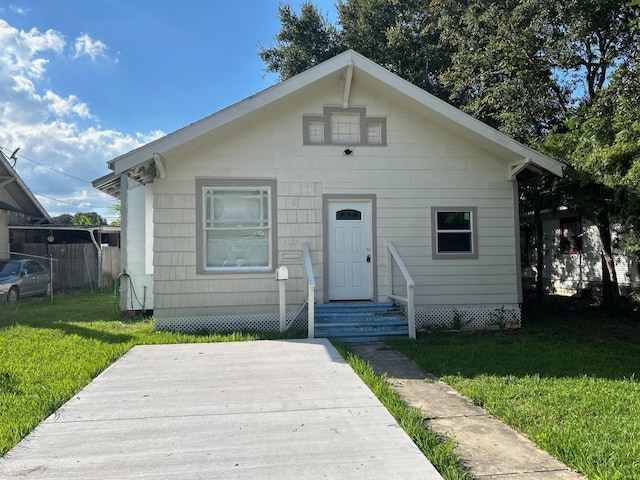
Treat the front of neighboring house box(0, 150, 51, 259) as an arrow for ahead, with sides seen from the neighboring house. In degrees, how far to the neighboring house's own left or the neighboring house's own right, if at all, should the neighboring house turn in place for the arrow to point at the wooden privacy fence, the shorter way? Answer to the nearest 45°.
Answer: approximately 45° to the neighboring house's own left

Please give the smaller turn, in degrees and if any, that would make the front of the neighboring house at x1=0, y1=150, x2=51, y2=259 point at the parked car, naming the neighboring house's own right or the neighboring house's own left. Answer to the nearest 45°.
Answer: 0° — it already faces it

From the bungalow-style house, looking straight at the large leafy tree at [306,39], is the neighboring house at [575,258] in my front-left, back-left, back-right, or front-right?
front-right

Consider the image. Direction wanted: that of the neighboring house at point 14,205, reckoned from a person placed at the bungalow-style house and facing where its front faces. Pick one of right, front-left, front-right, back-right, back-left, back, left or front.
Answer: back-right

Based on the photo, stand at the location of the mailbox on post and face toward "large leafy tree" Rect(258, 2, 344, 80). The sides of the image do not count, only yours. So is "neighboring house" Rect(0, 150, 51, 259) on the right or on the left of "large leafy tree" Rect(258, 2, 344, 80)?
left

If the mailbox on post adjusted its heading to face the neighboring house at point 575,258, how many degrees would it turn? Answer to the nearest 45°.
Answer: approximately 135° to its left

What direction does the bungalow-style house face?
toward the camera

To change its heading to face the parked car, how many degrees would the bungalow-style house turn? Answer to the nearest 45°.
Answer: approximately 135° to its right

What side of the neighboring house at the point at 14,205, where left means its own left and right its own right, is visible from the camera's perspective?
front

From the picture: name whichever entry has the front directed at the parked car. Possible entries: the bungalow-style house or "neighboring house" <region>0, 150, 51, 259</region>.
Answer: the neighboring house

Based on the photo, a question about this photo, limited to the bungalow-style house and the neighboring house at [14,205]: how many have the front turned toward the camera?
2

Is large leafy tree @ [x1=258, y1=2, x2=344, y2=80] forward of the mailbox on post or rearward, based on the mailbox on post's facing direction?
rearward

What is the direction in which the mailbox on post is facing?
toward the camera

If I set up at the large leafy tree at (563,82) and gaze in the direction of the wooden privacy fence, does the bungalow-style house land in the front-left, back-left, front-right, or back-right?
front-left
